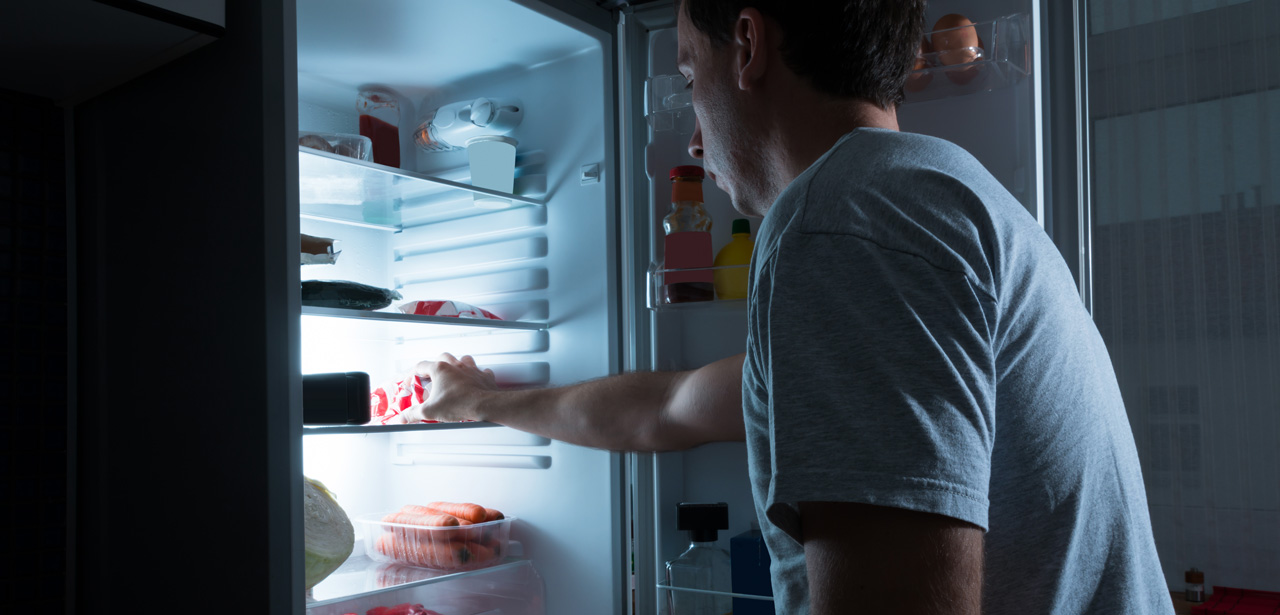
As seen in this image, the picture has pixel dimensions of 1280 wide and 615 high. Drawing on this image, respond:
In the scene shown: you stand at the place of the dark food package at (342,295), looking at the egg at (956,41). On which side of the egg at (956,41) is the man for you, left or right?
right

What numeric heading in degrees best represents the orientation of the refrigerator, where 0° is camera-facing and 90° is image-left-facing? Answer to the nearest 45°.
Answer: approximately 315°

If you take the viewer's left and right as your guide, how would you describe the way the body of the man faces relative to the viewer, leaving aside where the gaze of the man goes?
facing away from the viewer and to the left of the viewer

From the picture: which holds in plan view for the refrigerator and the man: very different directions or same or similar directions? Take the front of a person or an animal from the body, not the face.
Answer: very different directions
